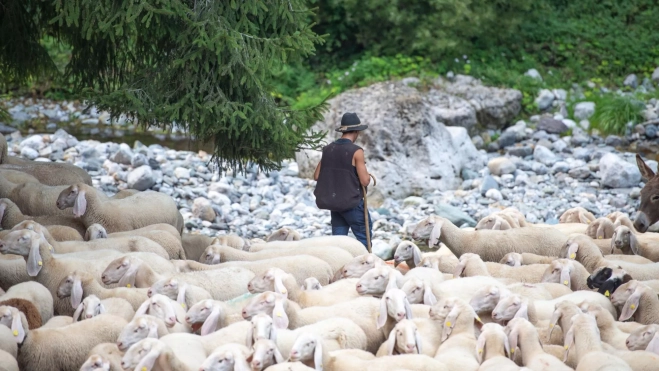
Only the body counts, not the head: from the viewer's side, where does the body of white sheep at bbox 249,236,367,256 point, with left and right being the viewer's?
facing to the left of the viewer

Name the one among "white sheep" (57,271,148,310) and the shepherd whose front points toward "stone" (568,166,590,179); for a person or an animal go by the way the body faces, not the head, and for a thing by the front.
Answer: the shepherd

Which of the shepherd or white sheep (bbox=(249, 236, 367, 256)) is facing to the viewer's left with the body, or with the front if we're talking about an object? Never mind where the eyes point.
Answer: the white sheep

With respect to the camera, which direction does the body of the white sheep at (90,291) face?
to the viewer's left

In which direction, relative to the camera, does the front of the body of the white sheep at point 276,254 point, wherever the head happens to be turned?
to the viewer's left

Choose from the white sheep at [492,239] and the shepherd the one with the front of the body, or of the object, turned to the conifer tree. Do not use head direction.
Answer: the white sheep

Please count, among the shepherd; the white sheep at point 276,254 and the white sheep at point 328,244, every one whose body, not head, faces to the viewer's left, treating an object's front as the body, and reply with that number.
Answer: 2

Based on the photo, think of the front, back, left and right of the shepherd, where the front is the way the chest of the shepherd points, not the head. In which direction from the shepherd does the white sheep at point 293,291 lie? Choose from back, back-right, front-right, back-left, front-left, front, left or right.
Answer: back-right

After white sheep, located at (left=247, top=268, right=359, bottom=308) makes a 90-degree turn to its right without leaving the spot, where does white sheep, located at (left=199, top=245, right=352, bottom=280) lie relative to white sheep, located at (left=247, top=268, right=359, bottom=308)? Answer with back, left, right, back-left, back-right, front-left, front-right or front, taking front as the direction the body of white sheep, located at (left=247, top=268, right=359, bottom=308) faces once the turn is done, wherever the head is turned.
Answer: front

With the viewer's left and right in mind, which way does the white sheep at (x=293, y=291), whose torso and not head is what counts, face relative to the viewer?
facing to the left of the viewer

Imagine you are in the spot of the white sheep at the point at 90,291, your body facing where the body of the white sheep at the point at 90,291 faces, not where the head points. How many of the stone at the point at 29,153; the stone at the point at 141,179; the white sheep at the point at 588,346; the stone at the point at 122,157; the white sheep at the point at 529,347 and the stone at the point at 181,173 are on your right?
4

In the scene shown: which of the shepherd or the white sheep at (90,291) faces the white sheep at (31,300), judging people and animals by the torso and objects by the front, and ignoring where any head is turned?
the white sheep at (90,291)

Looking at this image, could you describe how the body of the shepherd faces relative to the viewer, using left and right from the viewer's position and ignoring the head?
facing away from the viewer and to the right of the viewer
